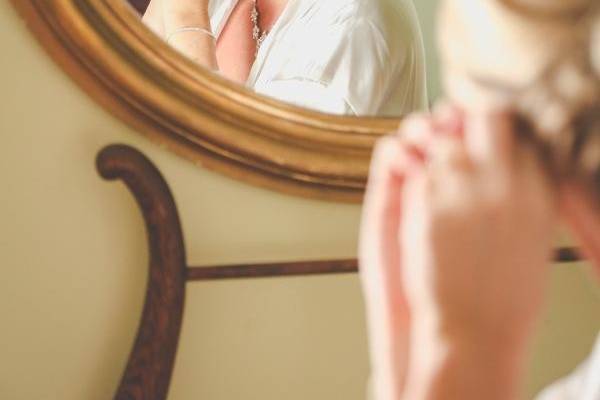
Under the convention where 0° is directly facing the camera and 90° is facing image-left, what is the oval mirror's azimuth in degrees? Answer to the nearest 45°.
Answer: approximately 0°
